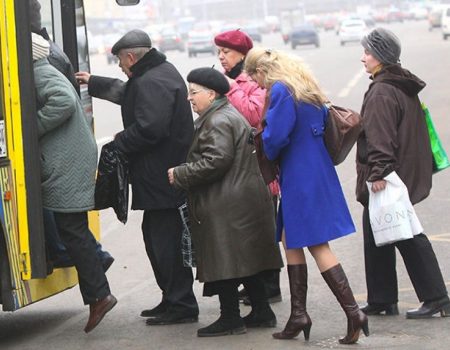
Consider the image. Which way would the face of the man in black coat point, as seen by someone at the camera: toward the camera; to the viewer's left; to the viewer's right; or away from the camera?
to the viewer's left

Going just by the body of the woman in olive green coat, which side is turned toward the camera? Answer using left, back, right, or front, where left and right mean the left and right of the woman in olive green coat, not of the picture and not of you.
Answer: left

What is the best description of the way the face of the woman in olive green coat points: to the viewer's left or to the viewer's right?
to the viewer's left

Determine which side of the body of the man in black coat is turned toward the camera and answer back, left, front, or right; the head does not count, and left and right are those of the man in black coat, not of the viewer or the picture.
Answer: left

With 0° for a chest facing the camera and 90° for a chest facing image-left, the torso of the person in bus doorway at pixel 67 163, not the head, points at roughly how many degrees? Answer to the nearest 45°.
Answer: approximately 90°

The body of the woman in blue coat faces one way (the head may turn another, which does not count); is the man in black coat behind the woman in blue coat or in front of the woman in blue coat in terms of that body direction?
in front

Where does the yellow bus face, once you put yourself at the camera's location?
facing away from the viewer and to the right of the viewer
